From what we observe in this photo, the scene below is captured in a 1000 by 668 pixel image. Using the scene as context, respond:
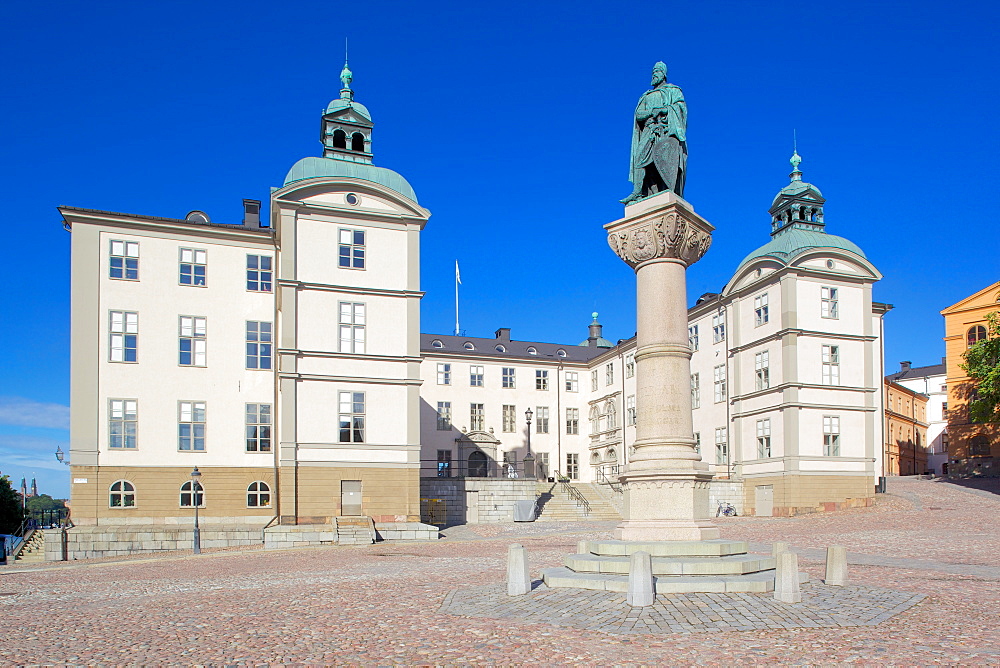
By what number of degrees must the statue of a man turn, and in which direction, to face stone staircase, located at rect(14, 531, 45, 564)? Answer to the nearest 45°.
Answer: approximately 90° to its right

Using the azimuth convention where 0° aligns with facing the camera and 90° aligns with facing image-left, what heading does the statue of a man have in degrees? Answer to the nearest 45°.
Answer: approximately 45°

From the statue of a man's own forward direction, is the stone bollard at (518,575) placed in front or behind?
in front

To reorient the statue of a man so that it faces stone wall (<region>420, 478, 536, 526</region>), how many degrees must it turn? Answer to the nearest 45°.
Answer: approximately 135° to its right
